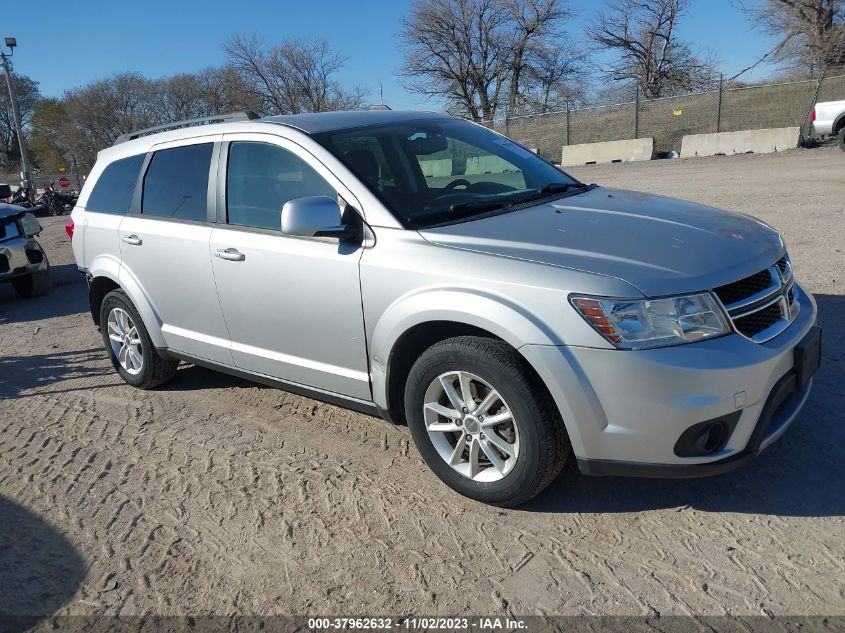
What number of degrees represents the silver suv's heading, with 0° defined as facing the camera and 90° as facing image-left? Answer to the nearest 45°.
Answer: approximately 315°

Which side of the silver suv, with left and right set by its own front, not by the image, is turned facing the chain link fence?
left

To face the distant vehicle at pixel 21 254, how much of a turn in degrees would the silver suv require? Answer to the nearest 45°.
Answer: approximately 180°

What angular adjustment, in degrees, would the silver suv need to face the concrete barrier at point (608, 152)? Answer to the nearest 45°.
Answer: approximately 135° to its left

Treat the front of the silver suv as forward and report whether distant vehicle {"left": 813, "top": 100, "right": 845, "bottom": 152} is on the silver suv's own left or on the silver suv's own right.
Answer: on the silver suv's own left

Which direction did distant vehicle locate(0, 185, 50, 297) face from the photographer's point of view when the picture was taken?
facing the viewer and to the right of the viewer

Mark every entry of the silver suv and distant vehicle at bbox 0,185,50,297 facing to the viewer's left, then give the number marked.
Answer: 0

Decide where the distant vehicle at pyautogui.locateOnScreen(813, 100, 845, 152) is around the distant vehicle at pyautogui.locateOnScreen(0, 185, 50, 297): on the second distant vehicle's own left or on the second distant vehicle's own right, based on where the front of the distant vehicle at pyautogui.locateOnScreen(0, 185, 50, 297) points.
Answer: on the second distant vehicle's own left

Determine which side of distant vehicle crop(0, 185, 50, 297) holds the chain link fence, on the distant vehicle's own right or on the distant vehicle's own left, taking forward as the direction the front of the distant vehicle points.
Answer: on the distant vehicle's own left
